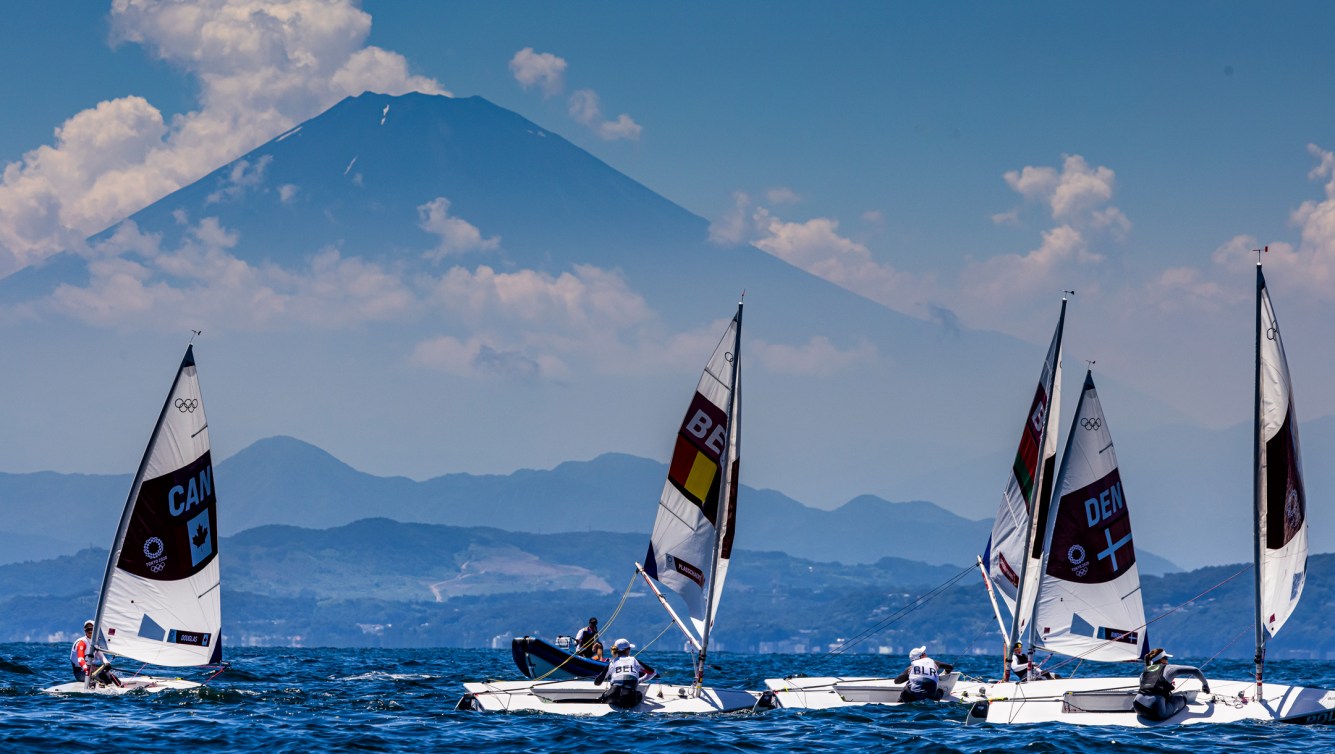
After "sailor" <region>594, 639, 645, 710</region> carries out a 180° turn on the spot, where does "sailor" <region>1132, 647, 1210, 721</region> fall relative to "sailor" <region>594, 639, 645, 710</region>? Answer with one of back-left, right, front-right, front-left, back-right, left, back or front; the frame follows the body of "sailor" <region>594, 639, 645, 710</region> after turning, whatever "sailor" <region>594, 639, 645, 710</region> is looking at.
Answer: left

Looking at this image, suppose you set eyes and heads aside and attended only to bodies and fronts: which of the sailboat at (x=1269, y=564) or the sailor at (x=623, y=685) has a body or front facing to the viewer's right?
the sailboat

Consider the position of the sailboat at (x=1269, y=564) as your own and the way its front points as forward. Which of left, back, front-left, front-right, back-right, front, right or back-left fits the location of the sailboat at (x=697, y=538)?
back

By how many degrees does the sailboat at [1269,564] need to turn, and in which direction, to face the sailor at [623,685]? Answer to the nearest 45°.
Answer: approximately 180°

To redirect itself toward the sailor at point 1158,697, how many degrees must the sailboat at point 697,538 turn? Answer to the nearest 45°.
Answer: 0° — it already faces them

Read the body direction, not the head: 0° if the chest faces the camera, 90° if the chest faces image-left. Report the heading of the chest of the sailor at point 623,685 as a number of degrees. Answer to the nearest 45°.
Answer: approximately 180°

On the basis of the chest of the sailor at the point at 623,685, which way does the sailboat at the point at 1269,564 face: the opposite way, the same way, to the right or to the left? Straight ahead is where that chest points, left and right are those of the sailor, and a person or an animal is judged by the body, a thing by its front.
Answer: to the right

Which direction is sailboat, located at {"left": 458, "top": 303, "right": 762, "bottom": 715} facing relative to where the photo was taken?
to the viewer's right

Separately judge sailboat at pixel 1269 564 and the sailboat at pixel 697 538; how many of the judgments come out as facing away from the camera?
0

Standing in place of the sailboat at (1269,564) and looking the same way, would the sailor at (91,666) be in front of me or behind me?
behind

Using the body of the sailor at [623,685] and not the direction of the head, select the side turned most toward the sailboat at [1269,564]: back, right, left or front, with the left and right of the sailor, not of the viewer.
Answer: right

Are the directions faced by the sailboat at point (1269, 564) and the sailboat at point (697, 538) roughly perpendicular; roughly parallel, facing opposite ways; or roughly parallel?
roughly parallel

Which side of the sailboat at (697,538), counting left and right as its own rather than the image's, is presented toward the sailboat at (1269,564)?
front

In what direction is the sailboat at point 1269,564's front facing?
to the viewer's right
